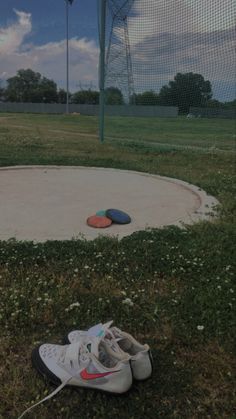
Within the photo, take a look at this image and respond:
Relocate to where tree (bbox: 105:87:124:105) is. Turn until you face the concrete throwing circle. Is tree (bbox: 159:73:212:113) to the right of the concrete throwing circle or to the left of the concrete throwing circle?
left

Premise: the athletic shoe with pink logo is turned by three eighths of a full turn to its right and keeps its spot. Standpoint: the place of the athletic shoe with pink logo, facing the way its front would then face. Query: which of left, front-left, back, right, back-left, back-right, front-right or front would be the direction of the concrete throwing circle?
front-left

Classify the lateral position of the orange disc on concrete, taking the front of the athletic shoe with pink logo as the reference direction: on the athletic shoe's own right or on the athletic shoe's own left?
on the athletic shoe's own right

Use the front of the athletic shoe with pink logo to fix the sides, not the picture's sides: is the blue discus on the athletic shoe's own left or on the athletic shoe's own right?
on the athletic shoe's own right

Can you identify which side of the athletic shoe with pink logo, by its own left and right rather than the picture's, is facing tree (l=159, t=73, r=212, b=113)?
right

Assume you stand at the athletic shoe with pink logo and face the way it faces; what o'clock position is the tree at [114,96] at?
The tree is roughly at 3 o'clock from the athletic shoe with pink logo.

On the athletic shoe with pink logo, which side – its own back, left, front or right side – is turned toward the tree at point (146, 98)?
right

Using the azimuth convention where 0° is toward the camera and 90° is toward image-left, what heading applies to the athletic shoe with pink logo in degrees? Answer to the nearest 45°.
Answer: approximately 90°
